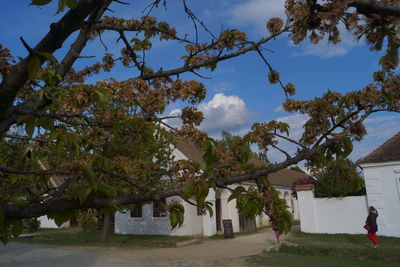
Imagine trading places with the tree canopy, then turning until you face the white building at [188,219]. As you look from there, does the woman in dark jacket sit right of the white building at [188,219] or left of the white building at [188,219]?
right

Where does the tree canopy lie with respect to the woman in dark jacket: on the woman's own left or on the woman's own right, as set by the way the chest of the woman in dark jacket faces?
on the woman's own left

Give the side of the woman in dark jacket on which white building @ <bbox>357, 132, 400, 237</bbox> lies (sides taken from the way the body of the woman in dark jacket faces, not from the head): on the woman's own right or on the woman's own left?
on the woman's own right

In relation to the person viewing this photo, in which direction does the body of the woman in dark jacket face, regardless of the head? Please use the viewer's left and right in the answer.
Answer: facing to the left of the viewer

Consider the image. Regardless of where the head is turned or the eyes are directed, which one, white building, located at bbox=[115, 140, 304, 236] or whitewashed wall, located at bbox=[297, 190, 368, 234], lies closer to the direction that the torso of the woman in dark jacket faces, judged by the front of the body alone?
the white building

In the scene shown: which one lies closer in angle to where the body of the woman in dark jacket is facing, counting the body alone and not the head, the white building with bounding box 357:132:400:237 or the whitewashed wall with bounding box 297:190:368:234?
the whitewashed wall

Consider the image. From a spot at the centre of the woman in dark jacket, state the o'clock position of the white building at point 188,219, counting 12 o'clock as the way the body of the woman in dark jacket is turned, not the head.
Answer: The white building is roughly at 1 o'clock from the woman in dark jacket.

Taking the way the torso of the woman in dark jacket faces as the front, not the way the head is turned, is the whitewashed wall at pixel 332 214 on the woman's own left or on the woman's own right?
on the woman's own right
